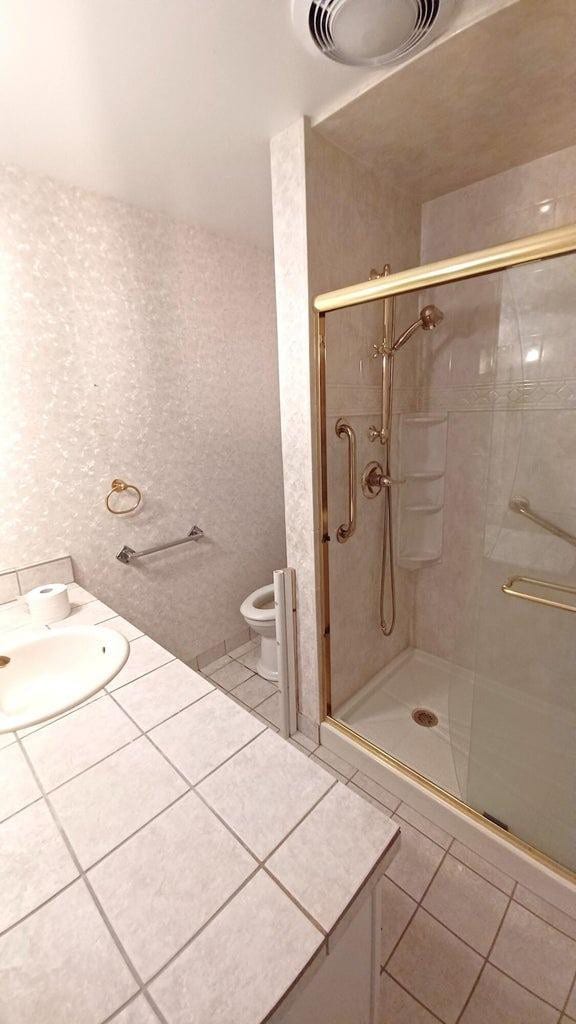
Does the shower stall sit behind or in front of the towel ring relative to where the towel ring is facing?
in front

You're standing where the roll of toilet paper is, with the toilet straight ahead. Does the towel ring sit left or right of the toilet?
left

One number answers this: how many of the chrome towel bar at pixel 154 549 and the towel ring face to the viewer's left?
0

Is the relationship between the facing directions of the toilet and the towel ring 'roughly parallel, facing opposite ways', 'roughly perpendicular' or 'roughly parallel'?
roughly perpendicular

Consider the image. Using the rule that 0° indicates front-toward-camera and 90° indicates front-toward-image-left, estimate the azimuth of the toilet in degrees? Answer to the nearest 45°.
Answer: approximately 45°

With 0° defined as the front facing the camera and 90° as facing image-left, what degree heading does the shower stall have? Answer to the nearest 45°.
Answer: approximately 45°

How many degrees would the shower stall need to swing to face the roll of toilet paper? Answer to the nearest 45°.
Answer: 0° — it already faces it

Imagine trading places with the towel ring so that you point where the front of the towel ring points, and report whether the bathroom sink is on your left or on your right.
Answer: on your right

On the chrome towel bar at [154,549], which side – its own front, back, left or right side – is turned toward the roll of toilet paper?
right

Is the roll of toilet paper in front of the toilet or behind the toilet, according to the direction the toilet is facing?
in front

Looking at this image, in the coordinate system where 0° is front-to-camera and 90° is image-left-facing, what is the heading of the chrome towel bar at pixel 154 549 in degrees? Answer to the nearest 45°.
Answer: approximately 315°

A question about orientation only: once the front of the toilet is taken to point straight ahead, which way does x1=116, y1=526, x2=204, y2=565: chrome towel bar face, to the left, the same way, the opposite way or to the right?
to the left
